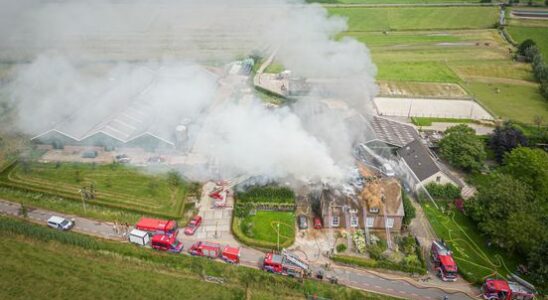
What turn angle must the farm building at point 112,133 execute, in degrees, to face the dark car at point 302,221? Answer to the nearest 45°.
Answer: approximately 45° to its left

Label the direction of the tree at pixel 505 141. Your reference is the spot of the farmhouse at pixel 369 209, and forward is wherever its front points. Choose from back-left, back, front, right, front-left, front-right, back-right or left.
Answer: back-left

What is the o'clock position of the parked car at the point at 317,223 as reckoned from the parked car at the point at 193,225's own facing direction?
the parked car at the point at 317,223 is roughly at 8 o'clock from the parked car at the point at 193,225.

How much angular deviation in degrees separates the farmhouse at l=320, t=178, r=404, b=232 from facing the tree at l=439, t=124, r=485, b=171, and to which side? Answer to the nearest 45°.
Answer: approximately 135° to its left

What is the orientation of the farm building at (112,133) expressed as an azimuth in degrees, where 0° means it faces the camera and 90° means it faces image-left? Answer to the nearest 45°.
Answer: approximately 0°

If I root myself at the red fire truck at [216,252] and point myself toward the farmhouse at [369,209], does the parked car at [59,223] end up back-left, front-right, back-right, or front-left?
back-left

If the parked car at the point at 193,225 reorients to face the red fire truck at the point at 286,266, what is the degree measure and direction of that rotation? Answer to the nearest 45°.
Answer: approximately 90° to its left
